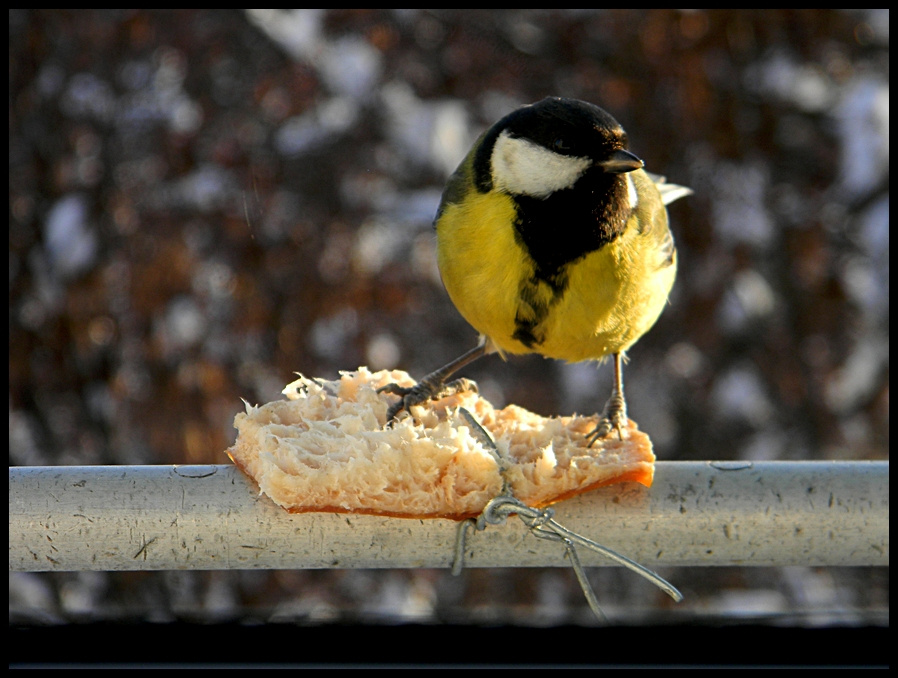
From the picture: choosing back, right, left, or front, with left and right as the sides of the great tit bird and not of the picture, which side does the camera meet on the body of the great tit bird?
front
